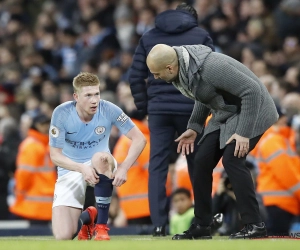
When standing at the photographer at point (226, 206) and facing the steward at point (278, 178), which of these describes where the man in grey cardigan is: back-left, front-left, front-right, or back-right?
back-right

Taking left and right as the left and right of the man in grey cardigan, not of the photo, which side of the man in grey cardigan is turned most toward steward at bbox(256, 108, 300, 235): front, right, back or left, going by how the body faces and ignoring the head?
right

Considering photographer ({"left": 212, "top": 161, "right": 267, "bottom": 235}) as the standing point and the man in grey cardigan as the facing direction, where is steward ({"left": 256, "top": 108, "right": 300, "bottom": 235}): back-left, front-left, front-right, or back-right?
back-left

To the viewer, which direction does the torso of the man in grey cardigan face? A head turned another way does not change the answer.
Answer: to the viewer's left

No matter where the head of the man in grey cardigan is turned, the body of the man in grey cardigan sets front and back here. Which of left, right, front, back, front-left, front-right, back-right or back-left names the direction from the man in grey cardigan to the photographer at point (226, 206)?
right

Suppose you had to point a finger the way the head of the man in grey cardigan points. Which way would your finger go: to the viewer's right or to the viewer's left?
to the viewer's left
